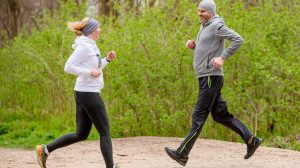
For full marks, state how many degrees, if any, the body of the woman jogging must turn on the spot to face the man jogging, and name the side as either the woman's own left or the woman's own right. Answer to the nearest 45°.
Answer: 0° — they already face them

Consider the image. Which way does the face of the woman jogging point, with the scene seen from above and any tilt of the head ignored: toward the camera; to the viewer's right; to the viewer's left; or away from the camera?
to the viewer's right

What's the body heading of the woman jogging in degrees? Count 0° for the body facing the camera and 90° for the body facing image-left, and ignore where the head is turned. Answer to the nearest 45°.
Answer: approximately 270°
